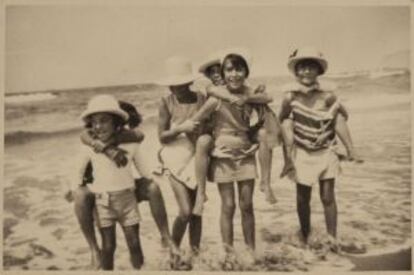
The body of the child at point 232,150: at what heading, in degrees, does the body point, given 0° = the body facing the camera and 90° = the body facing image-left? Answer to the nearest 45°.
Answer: approximately 0°

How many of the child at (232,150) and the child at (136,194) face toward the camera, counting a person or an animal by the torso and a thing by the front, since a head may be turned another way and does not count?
2

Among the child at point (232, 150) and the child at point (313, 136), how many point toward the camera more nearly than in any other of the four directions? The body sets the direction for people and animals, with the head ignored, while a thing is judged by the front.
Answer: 2

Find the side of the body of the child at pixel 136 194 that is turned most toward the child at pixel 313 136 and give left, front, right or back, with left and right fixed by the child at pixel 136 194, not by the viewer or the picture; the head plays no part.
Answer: left

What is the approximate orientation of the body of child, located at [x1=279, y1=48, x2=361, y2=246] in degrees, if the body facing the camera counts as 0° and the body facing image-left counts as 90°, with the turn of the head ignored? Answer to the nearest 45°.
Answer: approximately 0°

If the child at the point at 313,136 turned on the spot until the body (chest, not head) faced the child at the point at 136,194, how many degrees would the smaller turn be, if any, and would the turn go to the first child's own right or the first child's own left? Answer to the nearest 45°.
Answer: approximately 90° to the first child's own right
